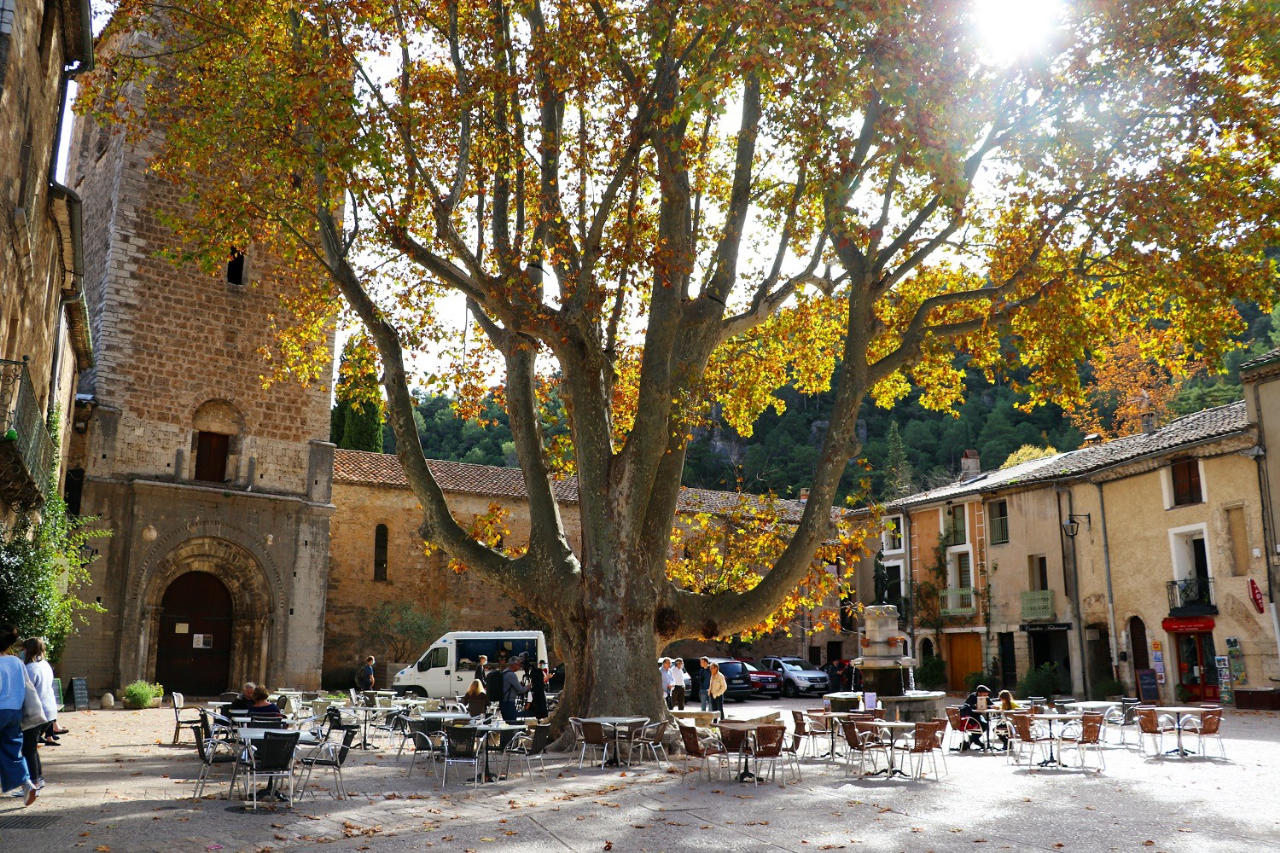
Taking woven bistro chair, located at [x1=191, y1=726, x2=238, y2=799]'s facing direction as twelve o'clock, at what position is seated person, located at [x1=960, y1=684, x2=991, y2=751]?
The seated person is roughly at 12 o'clock from the woven bistro chair.

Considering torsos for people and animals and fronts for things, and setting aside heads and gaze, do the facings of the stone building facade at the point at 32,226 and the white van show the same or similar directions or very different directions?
very different directions

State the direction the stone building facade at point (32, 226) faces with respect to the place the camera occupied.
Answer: facing to the right of the viewer

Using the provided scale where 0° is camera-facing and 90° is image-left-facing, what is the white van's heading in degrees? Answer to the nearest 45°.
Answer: approximately 90°

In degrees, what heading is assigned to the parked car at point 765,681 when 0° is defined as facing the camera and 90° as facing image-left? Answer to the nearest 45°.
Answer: approximately 315°

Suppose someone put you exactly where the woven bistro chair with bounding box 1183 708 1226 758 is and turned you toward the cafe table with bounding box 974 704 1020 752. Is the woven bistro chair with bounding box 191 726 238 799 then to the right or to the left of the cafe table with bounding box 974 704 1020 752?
left

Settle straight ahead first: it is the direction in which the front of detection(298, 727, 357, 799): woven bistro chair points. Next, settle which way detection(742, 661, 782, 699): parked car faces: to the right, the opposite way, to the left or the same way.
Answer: to the left

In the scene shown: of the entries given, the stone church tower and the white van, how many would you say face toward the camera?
1

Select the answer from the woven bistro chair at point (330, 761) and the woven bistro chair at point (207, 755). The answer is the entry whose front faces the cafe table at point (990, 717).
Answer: the woven bistro chair at point (207, 755)

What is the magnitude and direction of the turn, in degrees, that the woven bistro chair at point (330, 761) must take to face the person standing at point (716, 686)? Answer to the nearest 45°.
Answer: approximately 135° to its right
